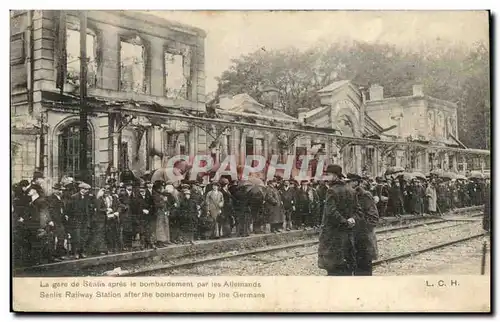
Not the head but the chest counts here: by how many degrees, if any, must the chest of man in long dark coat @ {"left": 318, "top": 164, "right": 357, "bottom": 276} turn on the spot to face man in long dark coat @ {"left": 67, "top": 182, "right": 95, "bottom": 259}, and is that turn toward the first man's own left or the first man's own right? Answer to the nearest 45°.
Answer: approximately 45° to the first man's own left

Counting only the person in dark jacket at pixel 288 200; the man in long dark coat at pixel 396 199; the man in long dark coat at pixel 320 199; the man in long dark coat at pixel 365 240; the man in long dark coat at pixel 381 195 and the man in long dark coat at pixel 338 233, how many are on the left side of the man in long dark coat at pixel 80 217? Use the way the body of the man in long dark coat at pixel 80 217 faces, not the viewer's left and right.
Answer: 6

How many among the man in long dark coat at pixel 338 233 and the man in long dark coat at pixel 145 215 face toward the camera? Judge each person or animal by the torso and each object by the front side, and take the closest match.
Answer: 1

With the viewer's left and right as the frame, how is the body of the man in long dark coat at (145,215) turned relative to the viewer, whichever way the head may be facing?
facing the viewer

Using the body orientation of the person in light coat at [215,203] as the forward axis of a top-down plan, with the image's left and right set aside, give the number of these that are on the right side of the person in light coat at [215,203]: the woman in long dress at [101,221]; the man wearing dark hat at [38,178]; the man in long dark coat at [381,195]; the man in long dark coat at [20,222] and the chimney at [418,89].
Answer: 3

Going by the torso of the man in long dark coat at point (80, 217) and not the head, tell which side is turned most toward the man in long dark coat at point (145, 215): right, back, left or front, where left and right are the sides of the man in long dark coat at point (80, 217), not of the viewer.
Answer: left

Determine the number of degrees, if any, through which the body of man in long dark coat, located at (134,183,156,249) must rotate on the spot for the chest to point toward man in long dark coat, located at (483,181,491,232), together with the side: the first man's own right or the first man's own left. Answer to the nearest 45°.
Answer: approximately 90° to the first man's own left
